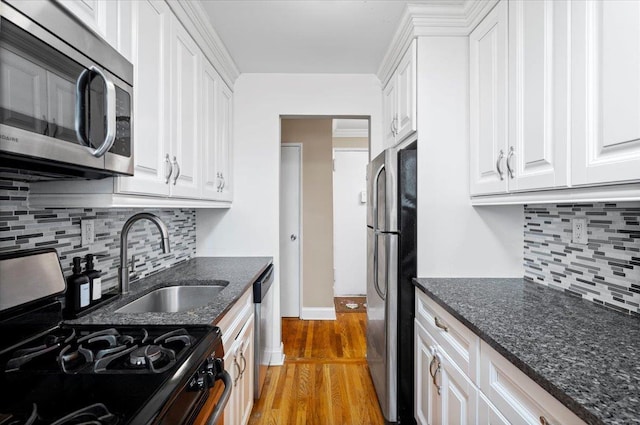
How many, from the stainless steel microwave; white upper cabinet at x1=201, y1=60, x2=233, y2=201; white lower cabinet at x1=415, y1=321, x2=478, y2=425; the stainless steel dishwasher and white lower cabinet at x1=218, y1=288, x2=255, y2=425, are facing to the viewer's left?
1

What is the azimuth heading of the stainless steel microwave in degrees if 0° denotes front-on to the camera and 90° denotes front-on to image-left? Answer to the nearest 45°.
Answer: approximately 315°

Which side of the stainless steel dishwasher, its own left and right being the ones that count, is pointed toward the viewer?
right

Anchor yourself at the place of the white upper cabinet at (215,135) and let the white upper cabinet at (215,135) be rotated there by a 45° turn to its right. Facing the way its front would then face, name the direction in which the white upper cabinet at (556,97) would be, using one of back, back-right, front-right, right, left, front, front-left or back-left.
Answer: front

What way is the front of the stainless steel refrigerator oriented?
to the viewer's left

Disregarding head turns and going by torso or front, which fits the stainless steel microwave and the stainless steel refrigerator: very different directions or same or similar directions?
very different directions

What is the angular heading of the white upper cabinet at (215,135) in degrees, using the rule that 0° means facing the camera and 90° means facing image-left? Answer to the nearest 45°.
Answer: approximately 270°

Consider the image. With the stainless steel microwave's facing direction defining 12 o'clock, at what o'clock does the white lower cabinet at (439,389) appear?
The white lower cabinet is roughly at 11 o'clock from the stainless steel microwave.

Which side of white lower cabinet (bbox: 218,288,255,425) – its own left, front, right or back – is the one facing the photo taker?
right

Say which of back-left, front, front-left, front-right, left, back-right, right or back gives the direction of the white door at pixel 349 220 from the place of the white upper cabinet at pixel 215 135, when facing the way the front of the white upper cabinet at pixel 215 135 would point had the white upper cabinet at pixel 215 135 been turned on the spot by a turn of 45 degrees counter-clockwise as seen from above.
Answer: front

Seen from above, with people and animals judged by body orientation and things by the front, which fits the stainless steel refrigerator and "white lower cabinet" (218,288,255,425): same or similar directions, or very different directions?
very different directions

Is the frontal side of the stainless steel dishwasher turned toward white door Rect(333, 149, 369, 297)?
no

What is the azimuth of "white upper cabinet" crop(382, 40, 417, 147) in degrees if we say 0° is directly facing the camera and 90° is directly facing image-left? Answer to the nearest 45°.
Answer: approximately 90°

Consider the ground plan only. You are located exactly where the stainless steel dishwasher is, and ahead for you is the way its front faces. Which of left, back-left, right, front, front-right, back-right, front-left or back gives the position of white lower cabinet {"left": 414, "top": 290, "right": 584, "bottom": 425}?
front-right

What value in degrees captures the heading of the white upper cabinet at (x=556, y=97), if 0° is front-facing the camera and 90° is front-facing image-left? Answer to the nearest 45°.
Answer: approximately 45°

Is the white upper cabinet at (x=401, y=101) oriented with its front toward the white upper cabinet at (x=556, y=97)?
no

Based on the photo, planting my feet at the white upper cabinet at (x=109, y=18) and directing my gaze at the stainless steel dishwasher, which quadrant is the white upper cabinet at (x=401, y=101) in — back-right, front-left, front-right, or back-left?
front-right
